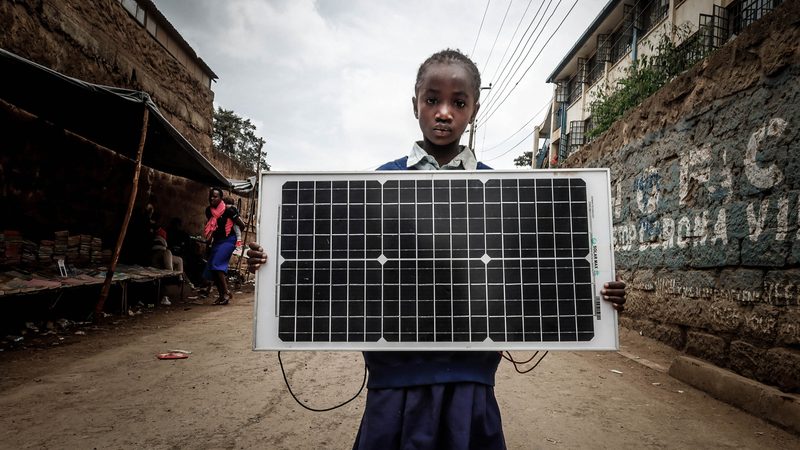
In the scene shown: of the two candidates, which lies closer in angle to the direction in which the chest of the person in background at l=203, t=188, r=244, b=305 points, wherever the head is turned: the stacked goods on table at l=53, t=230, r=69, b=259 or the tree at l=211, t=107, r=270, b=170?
the stacked goods on table

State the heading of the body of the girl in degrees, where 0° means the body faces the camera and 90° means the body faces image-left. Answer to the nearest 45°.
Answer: approximately 0°

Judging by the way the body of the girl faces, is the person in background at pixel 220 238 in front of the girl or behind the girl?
behind

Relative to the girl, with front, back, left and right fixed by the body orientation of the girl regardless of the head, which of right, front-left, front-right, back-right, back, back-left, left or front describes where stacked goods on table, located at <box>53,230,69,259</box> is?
back-right

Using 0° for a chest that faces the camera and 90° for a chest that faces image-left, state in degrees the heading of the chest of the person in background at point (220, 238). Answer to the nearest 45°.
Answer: approximately 45°

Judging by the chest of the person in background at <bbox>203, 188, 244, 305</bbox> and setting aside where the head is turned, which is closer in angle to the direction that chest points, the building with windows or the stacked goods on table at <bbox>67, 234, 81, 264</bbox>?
the stacked goods on table

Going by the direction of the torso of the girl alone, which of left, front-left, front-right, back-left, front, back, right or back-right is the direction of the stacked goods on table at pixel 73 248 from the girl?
back-right

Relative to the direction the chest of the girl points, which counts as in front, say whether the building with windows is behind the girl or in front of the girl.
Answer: behind

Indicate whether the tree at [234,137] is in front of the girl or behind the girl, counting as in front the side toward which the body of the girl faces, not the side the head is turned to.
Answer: behind

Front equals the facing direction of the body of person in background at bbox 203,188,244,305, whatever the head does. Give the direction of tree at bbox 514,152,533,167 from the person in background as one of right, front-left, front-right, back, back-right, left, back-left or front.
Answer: back
